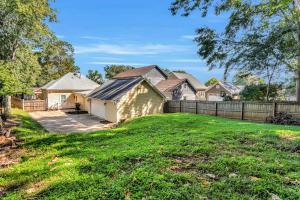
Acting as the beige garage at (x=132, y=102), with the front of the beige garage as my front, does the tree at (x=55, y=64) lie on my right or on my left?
on my right

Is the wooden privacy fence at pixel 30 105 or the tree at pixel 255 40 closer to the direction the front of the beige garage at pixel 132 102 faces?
the wooden privacy fence

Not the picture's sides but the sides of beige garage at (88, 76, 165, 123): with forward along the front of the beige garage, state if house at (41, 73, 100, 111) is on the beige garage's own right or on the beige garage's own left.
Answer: on the beige garage's own right

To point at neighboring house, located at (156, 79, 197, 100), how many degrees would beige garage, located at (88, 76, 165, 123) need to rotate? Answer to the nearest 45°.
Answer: approximately 180°

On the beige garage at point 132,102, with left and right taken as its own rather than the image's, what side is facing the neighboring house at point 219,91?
back

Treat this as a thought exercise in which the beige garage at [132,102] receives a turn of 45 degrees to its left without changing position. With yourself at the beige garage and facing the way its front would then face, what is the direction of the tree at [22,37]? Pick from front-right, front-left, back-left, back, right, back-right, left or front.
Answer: right

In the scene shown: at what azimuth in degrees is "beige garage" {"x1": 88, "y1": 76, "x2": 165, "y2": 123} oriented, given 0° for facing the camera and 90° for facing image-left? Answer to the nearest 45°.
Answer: approximately 45°
